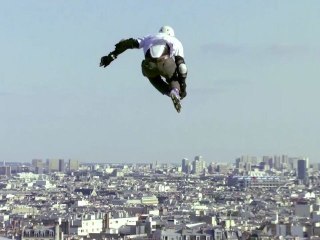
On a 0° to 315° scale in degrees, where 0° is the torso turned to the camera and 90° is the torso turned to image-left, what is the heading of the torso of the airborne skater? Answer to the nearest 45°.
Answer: approximately 180°
